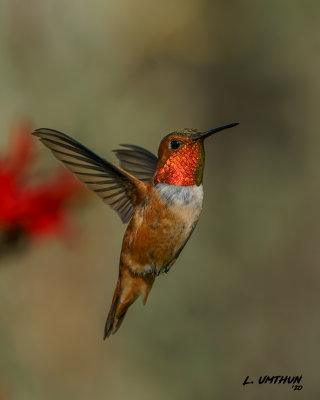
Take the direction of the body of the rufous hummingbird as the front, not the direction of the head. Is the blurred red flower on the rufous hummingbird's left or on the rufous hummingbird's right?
on the rufous hummingbird's left

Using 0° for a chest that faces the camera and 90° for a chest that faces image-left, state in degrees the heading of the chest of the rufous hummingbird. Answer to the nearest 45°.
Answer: approximately 270°
